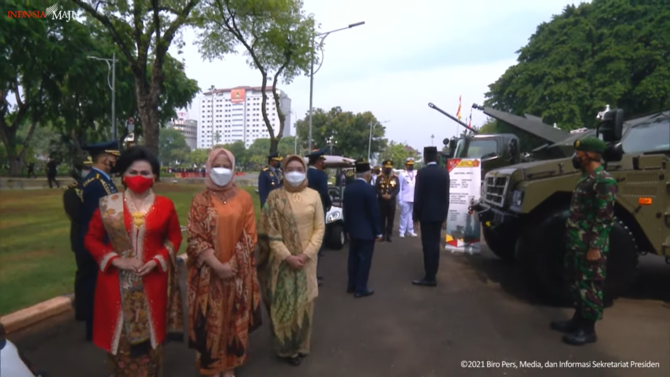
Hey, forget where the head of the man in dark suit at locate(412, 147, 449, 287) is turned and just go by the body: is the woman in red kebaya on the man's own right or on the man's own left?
on the man's own left

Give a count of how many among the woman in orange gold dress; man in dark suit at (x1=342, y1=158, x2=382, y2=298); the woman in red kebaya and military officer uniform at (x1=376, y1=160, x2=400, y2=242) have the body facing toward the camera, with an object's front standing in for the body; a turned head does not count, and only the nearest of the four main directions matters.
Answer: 3

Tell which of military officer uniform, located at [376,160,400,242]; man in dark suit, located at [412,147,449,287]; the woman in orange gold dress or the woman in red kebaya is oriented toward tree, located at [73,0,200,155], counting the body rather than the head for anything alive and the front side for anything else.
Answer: the man in dark suit

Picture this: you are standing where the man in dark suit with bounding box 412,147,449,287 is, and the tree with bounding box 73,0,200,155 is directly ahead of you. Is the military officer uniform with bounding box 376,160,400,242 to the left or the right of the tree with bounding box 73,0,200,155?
right

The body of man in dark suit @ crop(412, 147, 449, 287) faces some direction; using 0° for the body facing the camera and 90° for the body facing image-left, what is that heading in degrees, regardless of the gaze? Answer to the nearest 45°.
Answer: approximately 135°

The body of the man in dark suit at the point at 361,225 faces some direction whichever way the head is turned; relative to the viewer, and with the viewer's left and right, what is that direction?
facing away from the viewer and to the right of the viewer

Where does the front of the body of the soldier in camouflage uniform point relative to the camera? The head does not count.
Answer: to the viewer's left

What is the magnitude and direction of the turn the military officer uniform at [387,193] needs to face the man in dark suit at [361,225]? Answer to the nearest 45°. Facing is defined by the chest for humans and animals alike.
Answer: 0° — it already faces them

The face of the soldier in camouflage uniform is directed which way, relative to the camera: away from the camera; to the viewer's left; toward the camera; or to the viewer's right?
to the viewer's left

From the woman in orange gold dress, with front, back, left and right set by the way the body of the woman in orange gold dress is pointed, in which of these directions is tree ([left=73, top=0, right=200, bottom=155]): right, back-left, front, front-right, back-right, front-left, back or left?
back
